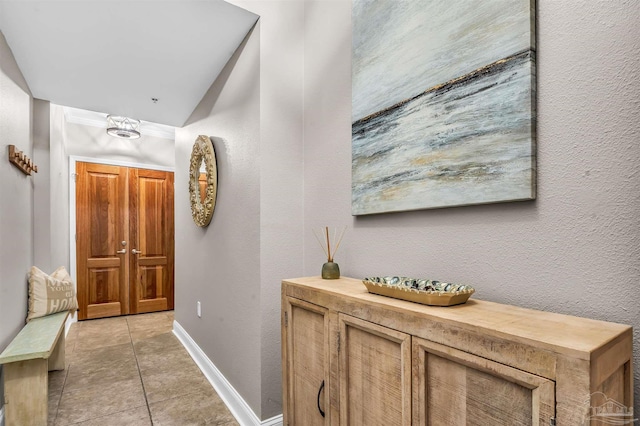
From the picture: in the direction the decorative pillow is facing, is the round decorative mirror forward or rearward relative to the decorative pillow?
forward

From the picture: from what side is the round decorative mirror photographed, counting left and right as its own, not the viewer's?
left

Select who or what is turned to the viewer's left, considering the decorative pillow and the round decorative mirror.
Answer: the round decorative mirror

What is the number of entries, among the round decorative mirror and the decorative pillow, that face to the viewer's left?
1

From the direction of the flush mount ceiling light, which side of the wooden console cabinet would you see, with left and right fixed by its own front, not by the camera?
right

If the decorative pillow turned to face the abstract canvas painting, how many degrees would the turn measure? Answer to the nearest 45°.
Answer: approximately 45° to its right

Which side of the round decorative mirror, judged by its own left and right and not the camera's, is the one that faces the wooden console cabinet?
left

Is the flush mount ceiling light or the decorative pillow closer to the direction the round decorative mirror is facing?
the decorative pillow

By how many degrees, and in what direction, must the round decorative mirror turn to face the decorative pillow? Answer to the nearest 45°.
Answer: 0° — it already faces it

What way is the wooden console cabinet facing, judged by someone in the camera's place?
facing the viewer and to the left of the viewer

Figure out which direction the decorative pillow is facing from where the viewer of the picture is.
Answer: facing the viewer and to the right of the viewer

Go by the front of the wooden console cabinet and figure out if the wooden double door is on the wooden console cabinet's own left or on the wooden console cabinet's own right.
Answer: on the wooden console cabinet's own right

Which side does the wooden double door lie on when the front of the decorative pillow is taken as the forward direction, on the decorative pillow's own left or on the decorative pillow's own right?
on the decorative pillow's own left

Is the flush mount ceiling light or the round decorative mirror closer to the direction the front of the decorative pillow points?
the round decorative mirror

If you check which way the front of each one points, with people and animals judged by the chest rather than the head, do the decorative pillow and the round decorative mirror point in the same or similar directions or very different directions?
very different directions

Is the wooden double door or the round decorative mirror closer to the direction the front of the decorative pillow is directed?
the round decorative mirror
